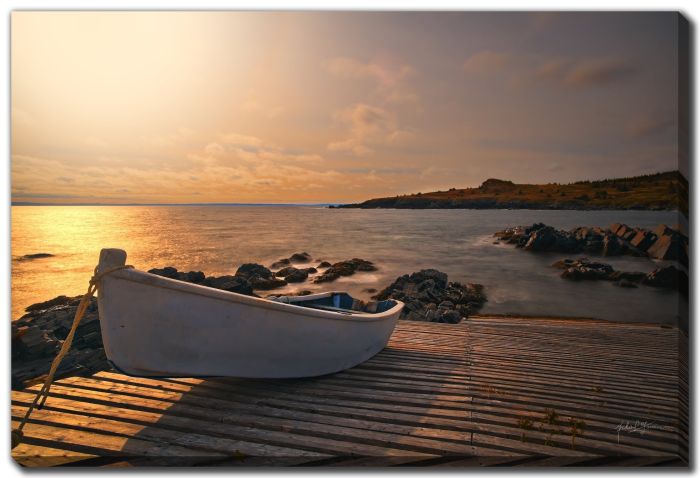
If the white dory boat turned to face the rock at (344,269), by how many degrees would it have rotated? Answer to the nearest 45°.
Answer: approximately 135° to its right

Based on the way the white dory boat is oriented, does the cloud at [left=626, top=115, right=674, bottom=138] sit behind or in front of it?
behind

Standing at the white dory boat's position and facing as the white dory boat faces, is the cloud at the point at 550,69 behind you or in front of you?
behind

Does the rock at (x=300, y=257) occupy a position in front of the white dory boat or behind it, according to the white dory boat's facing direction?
behind

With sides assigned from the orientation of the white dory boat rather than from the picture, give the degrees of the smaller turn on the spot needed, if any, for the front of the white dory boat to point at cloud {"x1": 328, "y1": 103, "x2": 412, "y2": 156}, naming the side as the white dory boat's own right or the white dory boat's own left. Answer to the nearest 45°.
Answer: approximately 90° to the white dory boat's own right

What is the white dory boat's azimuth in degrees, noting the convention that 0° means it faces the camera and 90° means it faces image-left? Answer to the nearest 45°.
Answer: approximately 45°

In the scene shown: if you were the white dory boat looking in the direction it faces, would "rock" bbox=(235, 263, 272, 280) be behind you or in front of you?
behind

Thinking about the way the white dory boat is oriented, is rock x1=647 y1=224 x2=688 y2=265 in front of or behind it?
behind

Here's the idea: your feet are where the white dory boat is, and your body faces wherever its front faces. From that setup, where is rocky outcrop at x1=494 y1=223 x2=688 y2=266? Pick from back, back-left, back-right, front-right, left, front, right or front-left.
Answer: back

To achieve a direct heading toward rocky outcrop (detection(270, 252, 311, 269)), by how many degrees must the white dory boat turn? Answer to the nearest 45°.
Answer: approximately 135° to its right
